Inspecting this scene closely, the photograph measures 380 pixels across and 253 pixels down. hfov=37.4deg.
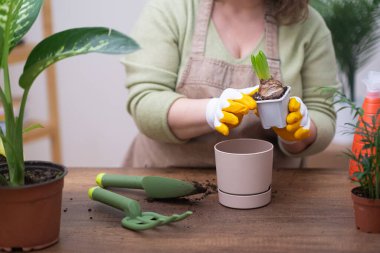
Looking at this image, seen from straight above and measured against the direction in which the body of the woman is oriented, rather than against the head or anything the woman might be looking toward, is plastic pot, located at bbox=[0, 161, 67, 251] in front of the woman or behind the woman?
in front

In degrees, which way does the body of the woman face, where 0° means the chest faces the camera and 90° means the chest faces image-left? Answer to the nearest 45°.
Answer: approximately 0°

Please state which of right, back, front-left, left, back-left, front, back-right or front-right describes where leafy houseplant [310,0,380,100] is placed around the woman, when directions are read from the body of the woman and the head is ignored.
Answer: back-left

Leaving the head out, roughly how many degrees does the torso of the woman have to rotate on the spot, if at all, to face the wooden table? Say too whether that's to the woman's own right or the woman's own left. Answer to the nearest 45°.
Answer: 0° — they already face it

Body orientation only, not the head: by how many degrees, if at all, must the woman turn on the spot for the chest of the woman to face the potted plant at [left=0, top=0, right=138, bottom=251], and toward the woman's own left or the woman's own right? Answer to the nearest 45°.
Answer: approximately 45° to the woman's own right

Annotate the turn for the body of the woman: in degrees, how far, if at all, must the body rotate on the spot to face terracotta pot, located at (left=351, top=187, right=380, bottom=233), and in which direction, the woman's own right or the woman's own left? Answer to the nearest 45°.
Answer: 0° — they already face it
